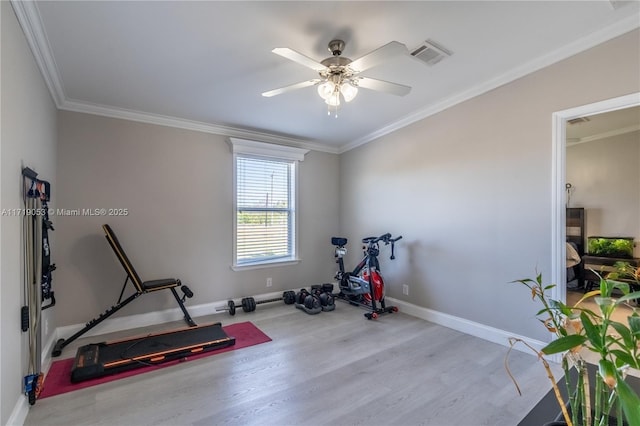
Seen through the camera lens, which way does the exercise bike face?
facing the viewer and to the right of the viewer

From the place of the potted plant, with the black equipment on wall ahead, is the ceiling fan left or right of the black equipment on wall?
right

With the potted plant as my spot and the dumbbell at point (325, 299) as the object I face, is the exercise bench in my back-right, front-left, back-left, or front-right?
front-left

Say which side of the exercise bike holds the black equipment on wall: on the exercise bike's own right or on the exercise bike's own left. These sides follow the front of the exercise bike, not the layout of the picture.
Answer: on the exercise bike's own right

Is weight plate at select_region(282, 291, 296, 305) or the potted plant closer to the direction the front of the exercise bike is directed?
the potted plant

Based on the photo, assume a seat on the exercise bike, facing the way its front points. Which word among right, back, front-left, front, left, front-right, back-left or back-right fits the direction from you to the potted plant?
front-right

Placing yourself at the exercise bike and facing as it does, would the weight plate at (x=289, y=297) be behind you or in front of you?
behind

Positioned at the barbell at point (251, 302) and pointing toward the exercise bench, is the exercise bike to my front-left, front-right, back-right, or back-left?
back-left

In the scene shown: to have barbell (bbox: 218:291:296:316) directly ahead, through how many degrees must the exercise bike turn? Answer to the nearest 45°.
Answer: approximately 135° to its right

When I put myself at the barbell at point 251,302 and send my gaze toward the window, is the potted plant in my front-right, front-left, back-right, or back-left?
back-right

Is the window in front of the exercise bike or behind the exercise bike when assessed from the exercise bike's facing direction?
behind

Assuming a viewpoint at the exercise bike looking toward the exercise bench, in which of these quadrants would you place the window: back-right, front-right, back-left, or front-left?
front-right
